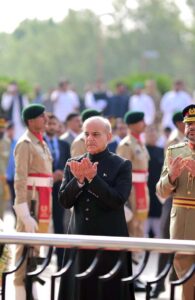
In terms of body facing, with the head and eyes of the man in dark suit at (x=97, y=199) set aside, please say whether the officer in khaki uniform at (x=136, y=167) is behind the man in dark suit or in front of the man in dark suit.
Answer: behind

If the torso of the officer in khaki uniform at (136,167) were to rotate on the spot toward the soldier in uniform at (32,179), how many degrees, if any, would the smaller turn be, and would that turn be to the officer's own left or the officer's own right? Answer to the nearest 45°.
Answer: approximately 90° to the officer's own right

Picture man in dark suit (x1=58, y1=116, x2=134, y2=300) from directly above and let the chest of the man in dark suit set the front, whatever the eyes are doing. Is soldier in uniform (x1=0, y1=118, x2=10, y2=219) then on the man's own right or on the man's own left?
on the man's own right

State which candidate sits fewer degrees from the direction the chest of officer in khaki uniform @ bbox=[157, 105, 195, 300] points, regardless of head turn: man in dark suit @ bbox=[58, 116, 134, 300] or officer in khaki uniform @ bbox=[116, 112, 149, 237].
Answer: the man in dark suit

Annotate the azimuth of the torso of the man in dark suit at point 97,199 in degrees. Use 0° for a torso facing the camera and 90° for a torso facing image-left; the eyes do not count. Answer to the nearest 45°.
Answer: approximately 45°

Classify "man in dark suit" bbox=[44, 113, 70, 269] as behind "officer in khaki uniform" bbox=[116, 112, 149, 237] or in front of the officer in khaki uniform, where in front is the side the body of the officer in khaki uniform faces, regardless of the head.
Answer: behind

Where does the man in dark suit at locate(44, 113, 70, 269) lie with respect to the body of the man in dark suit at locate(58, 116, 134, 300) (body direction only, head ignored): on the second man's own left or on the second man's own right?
on the second man's own right
